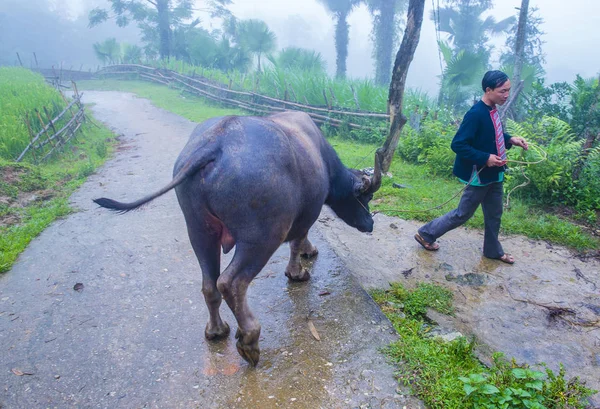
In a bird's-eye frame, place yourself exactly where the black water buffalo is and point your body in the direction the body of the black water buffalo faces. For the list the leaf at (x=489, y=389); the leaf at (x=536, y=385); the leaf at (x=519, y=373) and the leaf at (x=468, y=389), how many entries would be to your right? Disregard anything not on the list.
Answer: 4

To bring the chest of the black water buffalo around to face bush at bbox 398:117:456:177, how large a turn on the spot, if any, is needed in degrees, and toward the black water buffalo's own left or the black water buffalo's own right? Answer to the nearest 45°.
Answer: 0° — it already faces it

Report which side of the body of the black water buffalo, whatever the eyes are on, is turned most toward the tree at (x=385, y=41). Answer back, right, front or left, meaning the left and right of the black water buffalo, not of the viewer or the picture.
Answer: front

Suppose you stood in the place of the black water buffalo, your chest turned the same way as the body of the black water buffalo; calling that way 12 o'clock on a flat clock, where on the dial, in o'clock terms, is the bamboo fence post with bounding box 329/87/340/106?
The bamboo fence post is roughly at 11 o'clock from the black water buffalo.

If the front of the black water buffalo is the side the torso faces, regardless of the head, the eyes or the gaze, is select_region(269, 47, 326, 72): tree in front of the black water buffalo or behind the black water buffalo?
in front

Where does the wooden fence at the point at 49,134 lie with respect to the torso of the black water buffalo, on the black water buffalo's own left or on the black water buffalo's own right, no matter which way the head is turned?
on the black water buffalo's own left

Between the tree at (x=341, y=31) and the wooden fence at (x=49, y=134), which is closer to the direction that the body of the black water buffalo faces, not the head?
the tree

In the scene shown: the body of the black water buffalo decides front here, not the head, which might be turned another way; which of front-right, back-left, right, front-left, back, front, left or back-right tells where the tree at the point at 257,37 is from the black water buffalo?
front-left

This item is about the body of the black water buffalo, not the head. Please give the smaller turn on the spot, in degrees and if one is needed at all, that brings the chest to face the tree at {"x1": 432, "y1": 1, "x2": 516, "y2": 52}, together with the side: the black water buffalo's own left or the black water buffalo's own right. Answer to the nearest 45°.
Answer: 0° — it already faces it

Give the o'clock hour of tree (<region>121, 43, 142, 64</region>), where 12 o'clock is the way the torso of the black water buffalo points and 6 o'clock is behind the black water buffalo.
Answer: The tree is roughly at 10 o'clock from the black water buffalo.

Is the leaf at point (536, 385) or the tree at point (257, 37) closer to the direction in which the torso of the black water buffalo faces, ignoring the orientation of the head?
the tree

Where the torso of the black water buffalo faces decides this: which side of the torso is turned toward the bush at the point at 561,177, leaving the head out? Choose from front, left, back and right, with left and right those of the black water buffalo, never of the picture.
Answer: front

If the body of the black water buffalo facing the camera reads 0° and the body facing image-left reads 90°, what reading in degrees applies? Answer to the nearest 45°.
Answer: approximately 225°
